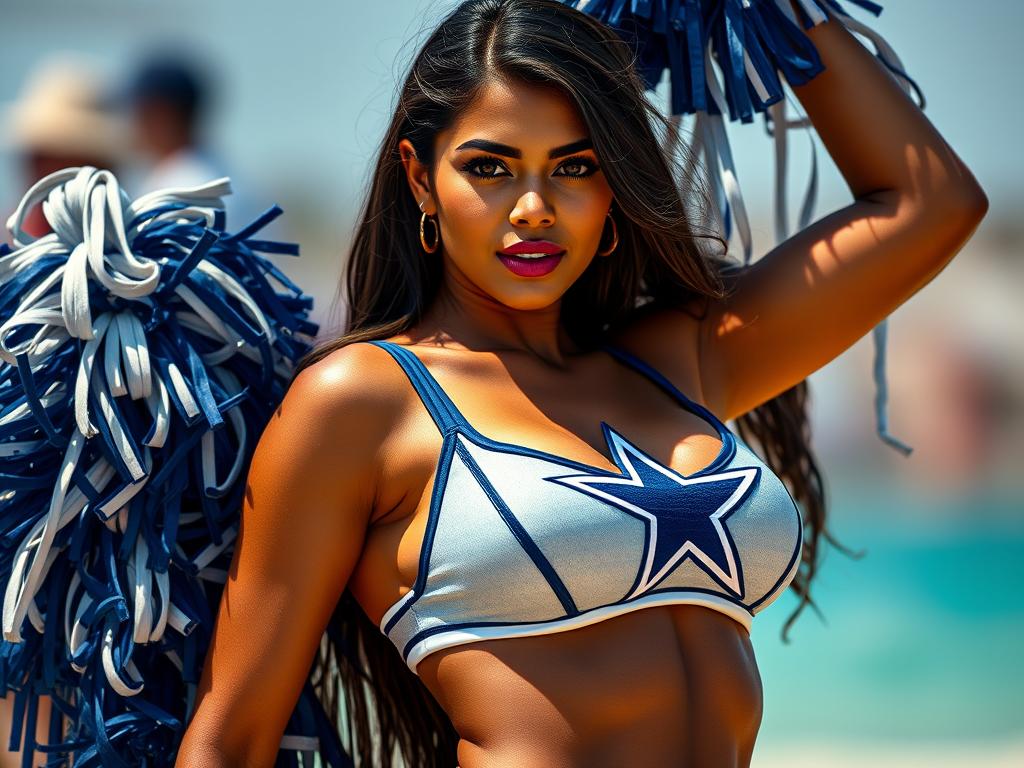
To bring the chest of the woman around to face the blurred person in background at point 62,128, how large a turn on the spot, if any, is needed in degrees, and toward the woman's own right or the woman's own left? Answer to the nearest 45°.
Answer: approximately 180°

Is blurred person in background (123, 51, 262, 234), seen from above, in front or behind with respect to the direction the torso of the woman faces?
behind

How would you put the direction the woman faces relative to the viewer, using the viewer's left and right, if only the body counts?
facing the viewer and to the right of the viewer
